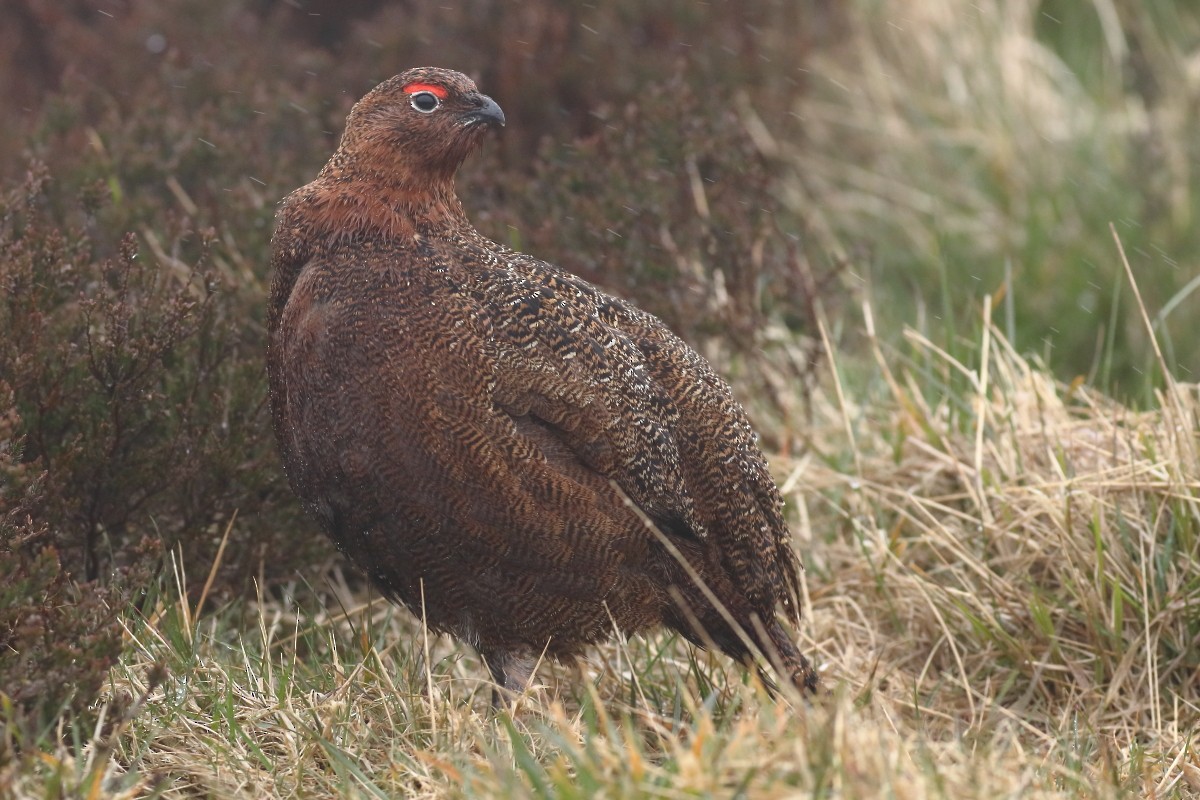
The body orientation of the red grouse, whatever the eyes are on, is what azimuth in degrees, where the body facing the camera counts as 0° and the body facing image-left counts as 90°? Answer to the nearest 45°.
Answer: approximately 90°
